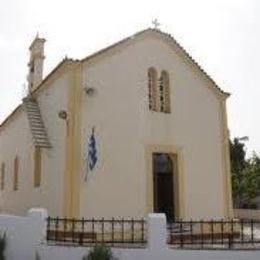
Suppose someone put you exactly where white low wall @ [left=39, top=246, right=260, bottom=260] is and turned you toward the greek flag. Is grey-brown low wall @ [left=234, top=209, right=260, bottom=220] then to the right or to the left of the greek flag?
right

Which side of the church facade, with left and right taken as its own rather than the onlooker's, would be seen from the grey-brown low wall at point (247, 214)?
left

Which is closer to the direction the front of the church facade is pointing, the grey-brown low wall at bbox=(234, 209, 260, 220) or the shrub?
the shrub

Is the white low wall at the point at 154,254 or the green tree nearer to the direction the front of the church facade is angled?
the white low wall

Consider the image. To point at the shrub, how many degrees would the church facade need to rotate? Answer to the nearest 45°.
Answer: approximately 45° to its right

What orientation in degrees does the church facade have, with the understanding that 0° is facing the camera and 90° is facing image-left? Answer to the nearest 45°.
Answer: approximately 315°
